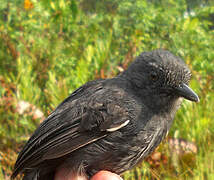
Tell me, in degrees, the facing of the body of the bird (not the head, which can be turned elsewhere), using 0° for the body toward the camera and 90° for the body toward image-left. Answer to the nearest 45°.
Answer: approximately 270°
